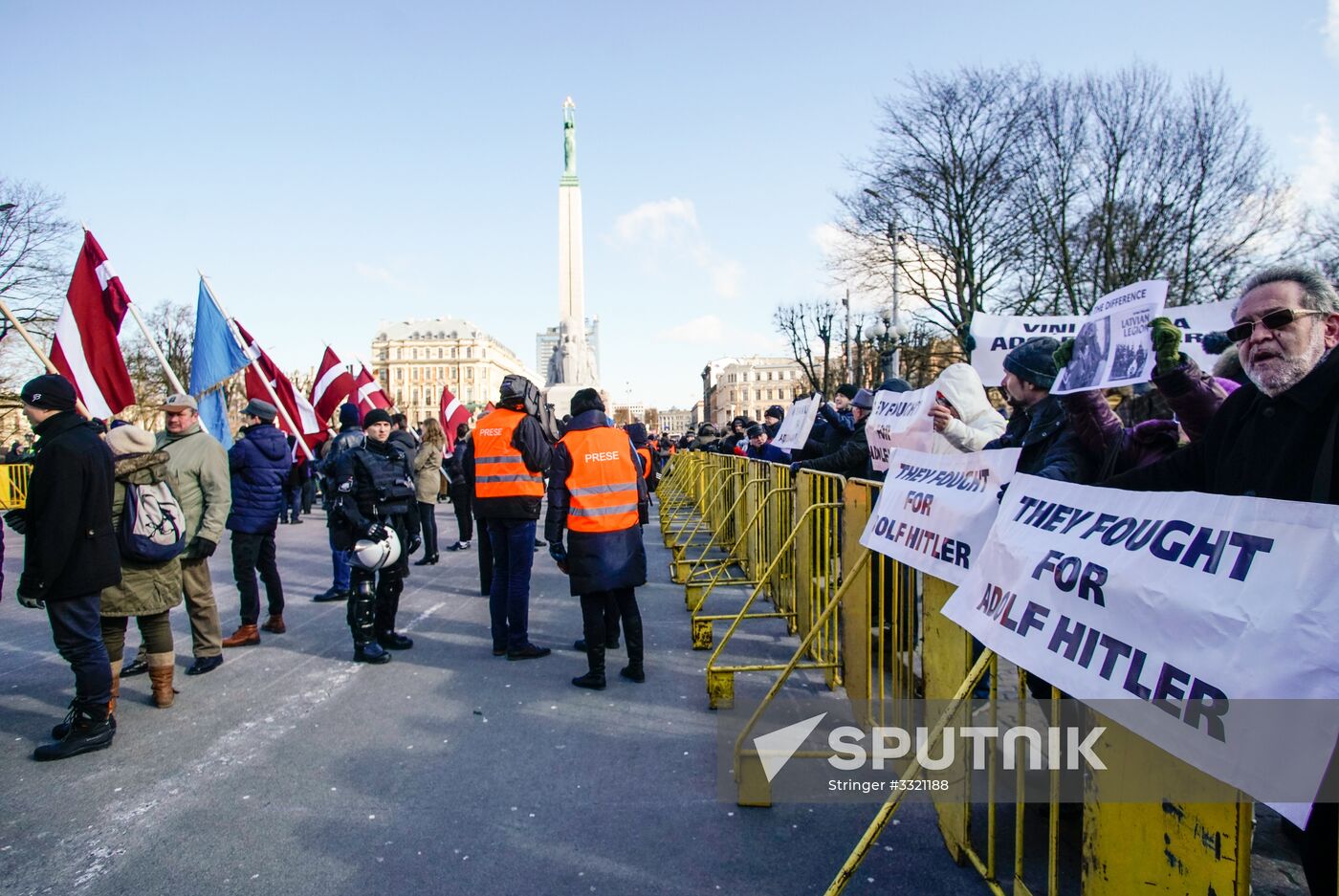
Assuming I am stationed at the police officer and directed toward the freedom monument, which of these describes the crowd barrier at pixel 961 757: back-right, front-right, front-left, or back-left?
back-right

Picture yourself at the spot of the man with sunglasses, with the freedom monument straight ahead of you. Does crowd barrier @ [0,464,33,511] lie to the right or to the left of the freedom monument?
left

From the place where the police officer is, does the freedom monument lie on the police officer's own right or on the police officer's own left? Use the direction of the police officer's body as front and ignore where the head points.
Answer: on the police officer's own left

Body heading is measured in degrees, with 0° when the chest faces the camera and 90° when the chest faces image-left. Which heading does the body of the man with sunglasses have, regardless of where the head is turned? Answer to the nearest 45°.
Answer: approximately 45°

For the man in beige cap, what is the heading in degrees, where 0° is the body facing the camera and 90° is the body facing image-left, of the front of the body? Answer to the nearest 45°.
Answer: approximately 45°

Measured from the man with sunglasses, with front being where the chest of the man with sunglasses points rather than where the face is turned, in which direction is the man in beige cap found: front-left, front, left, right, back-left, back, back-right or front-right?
front-right

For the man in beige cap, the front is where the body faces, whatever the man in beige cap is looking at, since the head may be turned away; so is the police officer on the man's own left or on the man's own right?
on the man's own left

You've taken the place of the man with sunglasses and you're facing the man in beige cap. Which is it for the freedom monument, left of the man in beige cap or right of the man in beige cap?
right

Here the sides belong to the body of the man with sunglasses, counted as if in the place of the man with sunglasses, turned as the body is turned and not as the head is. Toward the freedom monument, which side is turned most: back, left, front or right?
right

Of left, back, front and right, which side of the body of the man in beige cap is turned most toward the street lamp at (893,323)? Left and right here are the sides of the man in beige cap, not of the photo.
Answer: back

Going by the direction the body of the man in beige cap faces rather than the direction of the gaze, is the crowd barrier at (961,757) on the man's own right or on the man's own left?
on the man's own left
